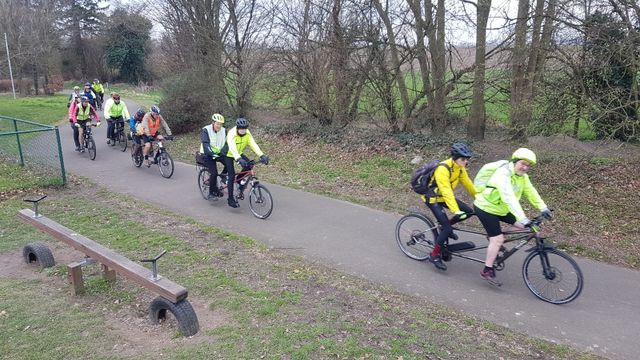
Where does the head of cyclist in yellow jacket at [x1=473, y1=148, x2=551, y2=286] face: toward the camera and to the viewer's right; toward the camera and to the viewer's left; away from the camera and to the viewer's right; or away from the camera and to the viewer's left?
toward the camera and to the viewer's right

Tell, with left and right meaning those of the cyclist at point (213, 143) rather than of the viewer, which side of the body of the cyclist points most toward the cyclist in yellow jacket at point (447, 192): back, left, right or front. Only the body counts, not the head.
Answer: front

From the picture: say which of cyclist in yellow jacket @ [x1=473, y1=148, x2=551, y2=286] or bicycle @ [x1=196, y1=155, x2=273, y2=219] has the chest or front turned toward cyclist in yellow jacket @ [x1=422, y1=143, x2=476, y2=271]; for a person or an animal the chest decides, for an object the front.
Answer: the bicycle

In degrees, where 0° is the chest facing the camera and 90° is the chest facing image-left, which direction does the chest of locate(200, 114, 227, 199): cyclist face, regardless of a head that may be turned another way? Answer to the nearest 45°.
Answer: approximately 315°

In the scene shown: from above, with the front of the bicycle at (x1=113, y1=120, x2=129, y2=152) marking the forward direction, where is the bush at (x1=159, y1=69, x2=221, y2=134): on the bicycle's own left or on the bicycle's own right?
on the bicycle's own left

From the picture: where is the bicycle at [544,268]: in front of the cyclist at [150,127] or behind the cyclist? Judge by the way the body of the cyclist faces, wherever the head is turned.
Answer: in front

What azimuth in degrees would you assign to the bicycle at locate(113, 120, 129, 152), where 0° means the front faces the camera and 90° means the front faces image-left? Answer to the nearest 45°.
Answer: approximately 315°

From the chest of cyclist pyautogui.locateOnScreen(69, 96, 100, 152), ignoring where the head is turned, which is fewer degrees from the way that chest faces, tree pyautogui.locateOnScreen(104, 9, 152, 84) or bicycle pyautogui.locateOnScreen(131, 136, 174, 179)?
the bicycle

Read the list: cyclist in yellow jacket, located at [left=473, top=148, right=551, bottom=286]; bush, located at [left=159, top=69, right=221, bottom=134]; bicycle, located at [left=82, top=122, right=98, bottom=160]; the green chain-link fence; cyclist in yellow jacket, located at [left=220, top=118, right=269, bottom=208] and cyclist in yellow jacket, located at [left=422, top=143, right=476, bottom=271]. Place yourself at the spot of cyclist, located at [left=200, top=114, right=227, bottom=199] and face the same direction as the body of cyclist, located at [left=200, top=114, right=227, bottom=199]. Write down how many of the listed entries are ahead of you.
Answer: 3

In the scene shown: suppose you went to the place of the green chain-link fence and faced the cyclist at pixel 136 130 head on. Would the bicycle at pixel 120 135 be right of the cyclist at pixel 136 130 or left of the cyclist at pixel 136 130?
left

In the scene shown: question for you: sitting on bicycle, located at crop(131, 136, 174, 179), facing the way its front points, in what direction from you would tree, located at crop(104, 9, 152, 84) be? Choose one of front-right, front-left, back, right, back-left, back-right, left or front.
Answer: back-left
